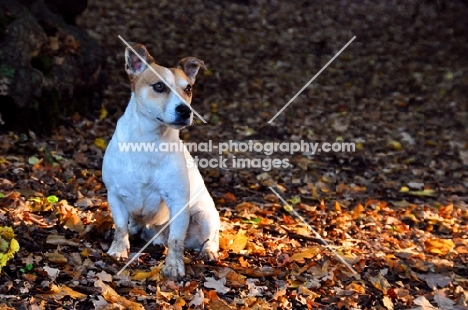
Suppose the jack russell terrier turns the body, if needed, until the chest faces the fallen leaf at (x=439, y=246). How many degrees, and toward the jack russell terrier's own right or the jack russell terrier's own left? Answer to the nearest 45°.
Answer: approximately 135° to the jack russell terrier's own left

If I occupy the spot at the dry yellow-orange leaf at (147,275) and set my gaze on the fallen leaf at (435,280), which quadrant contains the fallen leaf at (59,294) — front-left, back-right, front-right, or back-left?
back-right

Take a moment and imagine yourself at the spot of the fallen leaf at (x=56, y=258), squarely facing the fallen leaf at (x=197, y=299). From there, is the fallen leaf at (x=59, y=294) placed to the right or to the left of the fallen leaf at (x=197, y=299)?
right

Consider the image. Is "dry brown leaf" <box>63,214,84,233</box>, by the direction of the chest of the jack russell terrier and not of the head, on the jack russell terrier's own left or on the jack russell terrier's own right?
on the jack russell terrier's own right

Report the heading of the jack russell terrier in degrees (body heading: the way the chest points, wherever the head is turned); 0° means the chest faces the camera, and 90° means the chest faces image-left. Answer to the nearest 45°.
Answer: approximately 45°

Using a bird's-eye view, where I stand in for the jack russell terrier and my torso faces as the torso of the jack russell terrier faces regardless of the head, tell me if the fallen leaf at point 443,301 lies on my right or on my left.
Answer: on my left
